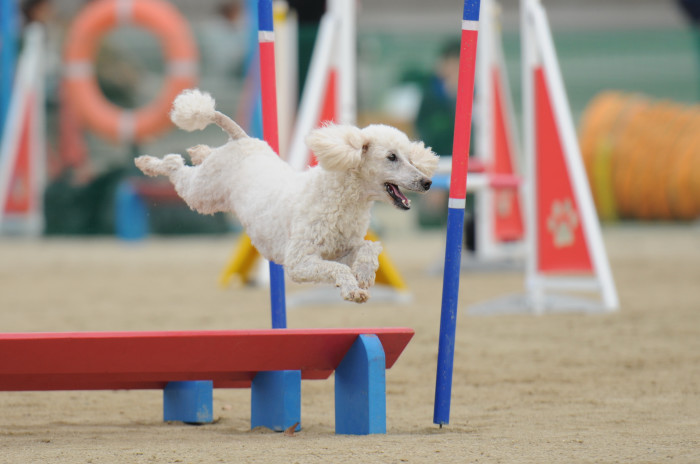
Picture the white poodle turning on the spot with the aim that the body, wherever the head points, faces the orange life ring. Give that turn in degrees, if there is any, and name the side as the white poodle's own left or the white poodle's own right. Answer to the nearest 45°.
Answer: approximately 135° to the white poodle's own left

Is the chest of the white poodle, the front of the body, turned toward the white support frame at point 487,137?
no

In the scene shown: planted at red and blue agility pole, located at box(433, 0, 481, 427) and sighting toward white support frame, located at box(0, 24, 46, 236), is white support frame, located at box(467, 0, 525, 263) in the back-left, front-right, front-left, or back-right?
front-right

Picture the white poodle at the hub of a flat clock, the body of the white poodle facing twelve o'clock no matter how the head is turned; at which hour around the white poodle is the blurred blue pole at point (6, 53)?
The blurred blue pole is roughly at 7 o'clock from the white poodle.

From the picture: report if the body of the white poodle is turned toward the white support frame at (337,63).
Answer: no

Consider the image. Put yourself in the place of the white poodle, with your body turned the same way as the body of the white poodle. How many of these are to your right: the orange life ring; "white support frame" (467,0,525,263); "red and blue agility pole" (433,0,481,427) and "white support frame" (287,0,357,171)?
0

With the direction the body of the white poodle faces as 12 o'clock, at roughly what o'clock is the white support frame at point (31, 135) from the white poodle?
The white support frame is roughly at 7 o'clock from the white poodle.

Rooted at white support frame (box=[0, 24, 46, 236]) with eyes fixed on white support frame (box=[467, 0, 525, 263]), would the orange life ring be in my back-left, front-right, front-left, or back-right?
front-left

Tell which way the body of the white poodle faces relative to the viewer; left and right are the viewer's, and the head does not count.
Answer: facing the viewer and to the right of the viewer

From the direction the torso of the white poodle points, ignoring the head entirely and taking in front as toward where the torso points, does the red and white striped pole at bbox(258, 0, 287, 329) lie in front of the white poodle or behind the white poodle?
behind
